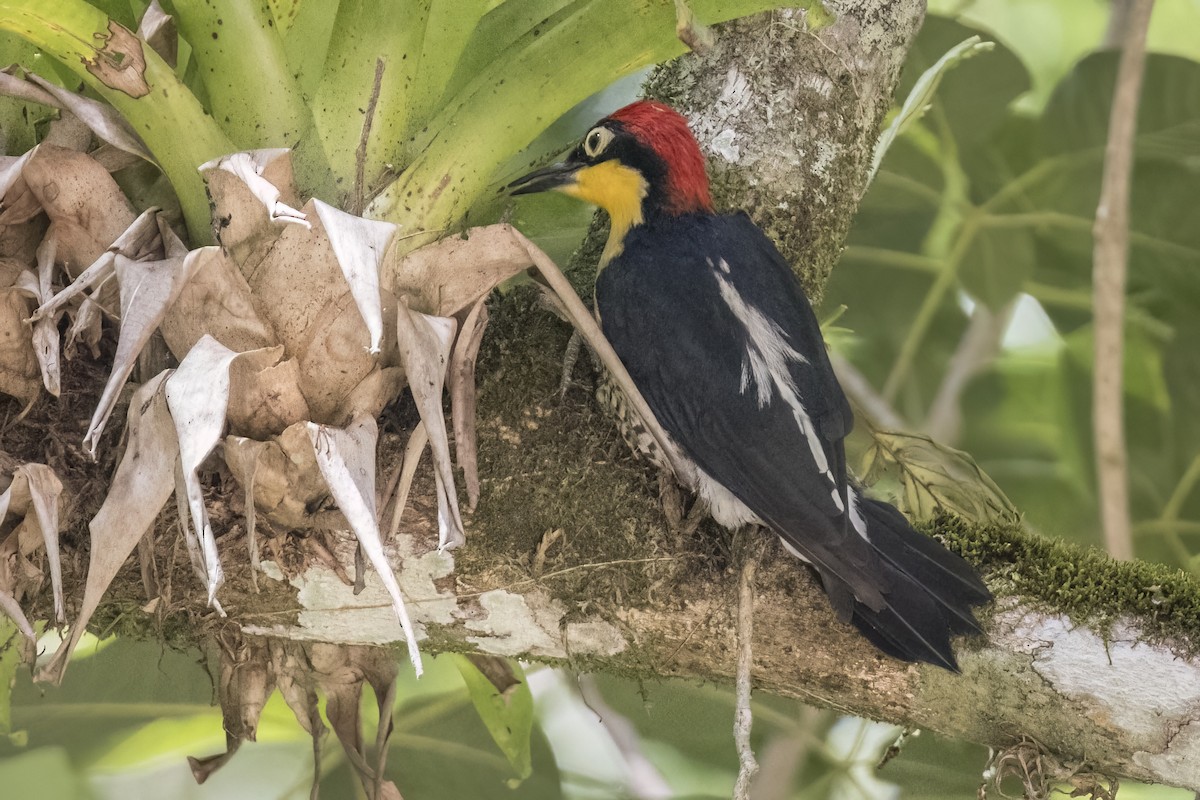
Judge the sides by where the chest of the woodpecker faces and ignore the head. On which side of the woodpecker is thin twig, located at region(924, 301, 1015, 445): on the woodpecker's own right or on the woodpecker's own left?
on the woodpecker's own right

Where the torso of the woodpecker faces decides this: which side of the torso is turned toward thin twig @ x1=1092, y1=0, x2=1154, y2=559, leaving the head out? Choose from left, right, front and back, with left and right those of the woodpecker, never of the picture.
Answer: right

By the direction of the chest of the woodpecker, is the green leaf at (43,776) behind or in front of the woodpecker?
in front

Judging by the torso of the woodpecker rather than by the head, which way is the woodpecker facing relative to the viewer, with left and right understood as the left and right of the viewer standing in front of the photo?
facing away from the viewer and to the left of the viewer
